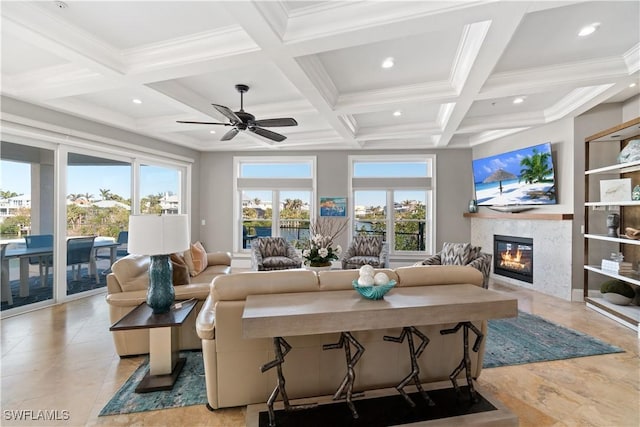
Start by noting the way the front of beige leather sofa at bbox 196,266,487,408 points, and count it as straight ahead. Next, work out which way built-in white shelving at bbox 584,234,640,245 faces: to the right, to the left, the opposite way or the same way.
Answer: to the left

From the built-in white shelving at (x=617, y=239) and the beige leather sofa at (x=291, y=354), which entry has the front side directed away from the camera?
the beige leather sofa

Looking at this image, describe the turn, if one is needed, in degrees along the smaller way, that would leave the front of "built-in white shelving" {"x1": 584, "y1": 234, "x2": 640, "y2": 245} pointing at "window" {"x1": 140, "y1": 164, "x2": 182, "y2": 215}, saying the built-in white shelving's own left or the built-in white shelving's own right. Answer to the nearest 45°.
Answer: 0° — it already faces it

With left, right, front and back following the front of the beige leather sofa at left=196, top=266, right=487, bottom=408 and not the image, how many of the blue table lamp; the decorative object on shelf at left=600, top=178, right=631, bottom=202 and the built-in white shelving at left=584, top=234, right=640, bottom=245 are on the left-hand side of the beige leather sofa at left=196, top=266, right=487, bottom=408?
1

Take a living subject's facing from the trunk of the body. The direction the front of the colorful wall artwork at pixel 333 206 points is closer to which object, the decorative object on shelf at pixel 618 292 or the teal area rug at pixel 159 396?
the teal area rug

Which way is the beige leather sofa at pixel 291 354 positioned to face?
away from the camera

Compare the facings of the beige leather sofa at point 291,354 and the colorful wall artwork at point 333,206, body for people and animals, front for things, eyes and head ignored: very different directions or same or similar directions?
very different directions

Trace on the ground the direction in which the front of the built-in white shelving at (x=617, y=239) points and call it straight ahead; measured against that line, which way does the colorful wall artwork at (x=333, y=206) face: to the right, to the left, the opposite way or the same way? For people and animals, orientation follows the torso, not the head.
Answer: to the left

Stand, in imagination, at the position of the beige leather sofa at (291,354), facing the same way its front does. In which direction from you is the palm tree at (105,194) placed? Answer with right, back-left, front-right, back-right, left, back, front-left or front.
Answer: front-left

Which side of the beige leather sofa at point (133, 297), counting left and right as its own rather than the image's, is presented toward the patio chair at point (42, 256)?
back

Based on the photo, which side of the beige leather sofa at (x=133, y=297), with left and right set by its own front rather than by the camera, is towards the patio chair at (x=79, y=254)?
back

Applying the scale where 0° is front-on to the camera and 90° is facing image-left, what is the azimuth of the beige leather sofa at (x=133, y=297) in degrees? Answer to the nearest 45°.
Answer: approximately 315°

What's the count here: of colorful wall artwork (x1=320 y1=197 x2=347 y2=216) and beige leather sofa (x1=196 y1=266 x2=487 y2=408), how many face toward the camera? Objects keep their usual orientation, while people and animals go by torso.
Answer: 1
